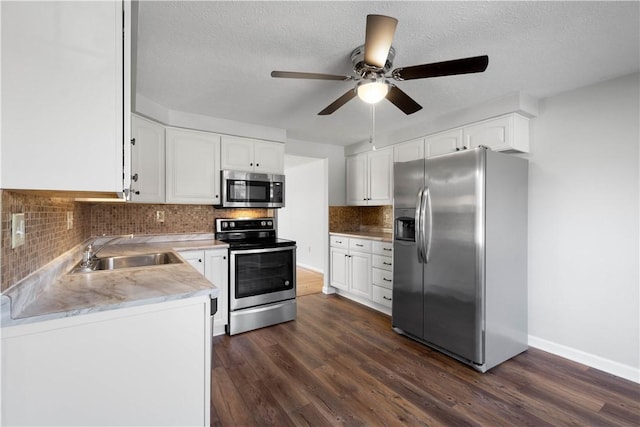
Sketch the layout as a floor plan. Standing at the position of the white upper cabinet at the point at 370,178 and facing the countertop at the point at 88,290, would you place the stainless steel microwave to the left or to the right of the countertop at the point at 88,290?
right

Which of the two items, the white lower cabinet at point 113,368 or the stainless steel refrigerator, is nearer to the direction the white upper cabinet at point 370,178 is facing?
the white lower cabinet

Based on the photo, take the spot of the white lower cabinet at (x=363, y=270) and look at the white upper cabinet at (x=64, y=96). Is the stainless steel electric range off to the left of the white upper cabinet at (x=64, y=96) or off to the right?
right

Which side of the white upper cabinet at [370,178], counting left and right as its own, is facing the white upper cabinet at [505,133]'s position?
left

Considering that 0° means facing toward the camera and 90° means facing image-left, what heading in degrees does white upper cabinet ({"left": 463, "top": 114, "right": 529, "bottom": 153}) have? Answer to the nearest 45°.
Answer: approximately 45°

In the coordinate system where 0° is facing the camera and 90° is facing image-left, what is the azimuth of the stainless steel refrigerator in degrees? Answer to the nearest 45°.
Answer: approximately 45°
